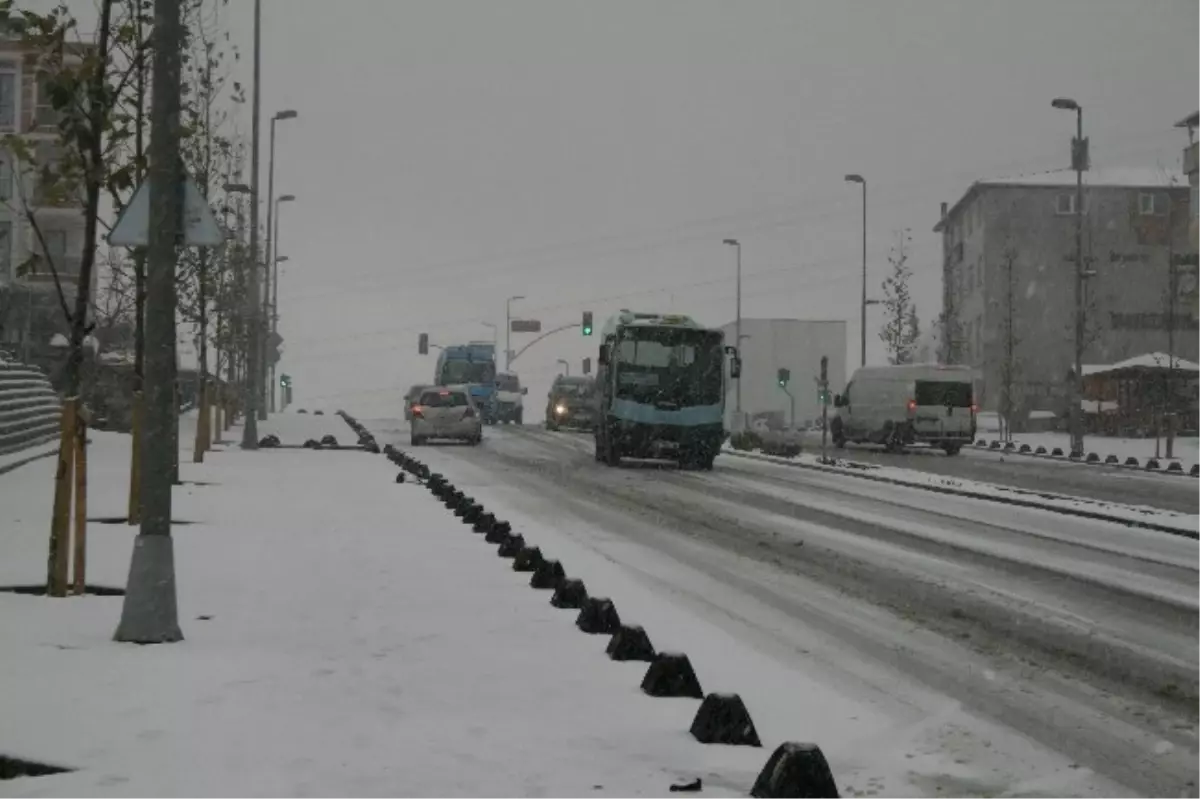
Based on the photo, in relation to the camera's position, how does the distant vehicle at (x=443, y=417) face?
facing away from the viewer

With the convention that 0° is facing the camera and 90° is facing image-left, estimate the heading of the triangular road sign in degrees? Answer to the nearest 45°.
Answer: approximately 180°

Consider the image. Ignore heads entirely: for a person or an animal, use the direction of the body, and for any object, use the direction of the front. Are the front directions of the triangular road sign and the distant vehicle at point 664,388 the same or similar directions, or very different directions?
very different directions

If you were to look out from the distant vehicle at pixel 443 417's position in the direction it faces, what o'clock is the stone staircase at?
The stone staircase is roughly at 7 o'clock from the distant vehicle.

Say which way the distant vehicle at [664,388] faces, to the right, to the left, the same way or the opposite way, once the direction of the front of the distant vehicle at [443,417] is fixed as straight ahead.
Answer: the opposite way

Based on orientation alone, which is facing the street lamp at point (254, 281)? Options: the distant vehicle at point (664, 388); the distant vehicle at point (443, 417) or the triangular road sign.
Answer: the triangular road sign

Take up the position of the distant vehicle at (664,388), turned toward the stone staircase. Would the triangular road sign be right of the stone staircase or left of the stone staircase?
left

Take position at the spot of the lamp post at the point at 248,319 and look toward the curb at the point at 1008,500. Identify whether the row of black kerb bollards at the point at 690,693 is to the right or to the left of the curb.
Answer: right

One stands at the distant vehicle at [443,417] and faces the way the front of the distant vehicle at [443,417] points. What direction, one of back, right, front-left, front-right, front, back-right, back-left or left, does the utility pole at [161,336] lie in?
back

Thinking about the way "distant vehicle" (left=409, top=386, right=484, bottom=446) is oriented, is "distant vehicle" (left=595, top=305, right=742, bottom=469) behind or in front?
behind
